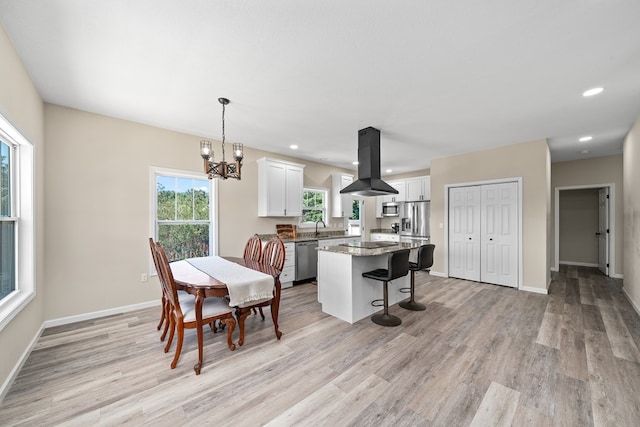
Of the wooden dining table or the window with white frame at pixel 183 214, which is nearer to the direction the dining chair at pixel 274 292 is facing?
the wooden dining table

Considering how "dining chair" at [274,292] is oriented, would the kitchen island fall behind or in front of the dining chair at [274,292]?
behind

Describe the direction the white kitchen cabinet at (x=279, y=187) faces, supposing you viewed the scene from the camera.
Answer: facing the viewer and to the right of the viewer

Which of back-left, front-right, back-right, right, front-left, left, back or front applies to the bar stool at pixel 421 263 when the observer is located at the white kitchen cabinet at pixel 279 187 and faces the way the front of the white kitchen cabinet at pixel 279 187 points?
front

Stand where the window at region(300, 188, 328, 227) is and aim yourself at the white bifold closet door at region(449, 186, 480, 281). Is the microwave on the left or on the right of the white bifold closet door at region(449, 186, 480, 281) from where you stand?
left

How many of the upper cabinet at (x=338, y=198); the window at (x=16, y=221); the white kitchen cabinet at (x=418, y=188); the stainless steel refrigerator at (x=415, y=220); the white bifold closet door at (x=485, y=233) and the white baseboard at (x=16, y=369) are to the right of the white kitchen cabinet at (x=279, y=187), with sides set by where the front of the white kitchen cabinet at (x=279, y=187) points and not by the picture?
2

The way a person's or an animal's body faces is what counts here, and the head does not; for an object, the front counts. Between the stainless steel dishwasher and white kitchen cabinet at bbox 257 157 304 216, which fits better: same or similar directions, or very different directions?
same or similar directions

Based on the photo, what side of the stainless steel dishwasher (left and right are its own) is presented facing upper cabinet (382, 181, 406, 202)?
left

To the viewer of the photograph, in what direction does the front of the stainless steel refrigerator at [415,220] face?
facing the viewer and to the left of the viewer

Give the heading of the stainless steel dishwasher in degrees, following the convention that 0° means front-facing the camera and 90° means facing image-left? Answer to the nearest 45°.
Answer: approximately 315°

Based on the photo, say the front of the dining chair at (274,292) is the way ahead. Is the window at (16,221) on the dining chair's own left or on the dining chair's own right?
on the dining chair's own right

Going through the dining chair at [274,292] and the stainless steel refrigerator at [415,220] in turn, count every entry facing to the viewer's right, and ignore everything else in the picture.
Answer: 0

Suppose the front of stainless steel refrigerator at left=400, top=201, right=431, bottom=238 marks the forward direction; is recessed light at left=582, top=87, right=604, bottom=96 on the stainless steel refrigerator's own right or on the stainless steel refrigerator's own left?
on the stainless steel refrigerator's own left

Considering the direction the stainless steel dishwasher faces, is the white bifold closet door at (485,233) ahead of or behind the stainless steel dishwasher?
ahead
